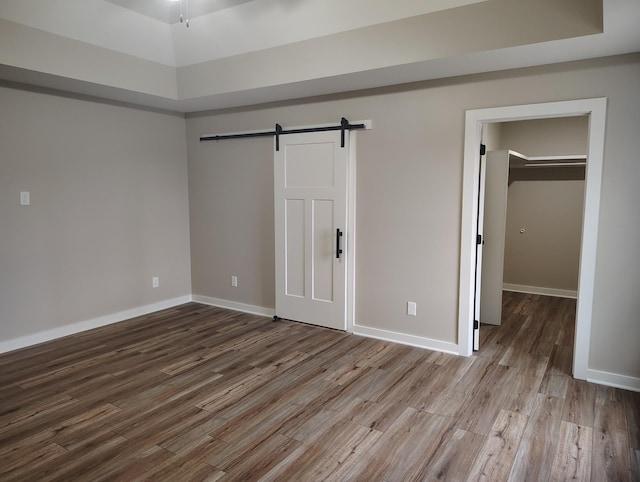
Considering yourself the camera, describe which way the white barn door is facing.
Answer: facing the viewer and to the left of the viewer
